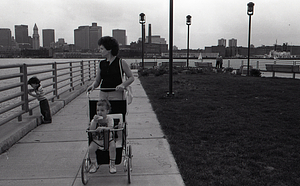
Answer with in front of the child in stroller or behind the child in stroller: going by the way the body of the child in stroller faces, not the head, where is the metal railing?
behind

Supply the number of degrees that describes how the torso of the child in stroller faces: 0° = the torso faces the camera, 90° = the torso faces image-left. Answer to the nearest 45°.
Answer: approximately 0°

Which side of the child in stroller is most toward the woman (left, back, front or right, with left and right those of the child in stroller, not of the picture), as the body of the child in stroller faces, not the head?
back
